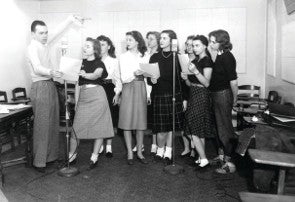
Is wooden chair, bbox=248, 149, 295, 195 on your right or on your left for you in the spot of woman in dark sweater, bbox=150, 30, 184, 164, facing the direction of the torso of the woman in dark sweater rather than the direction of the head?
on your left

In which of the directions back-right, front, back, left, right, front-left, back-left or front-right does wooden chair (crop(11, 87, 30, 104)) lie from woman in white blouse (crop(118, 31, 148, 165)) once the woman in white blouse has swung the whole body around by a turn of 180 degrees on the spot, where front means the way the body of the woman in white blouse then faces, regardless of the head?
front-left

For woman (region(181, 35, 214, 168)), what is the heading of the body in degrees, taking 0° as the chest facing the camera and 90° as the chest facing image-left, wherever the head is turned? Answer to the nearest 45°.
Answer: approximately 45°

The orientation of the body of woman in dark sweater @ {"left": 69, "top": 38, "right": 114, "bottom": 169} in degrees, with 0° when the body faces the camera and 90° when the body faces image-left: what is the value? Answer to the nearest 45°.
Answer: approximately 45°

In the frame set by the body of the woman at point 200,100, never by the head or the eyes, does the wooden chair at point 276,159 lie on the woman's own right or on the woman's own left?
on the woman's own left

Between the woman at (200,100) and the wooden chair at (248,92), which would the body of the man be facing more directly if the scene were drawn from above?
the woman

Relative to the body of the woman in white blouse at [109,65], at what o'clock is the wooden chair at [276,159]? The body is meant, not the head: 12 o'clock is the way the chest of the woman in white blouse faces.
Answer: The wooden chair is roughly at 10 o'clock from the woman in white blouse.

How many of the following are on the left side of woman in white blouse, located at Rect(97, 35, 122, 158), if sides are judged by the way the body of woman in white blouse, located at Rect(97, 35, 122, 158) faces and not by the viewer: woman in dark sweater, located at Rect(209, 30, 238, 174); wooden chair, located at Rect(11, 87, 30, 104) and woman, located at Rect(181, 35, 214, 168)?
2

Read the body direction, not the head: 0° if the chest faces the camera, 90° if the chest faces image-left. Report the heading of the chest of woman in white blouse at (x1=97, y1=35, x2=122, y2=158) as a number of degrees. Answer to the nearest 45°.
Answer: approximately 45°

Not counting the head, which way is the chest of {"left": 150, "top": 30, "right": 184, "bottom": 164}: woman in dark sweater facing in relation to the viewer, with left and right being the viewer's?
facing the viewer and to the left of the viewer

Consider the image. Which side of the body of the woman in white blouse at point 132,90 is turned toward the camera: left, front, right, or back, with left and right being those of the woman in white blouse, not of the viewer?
front
